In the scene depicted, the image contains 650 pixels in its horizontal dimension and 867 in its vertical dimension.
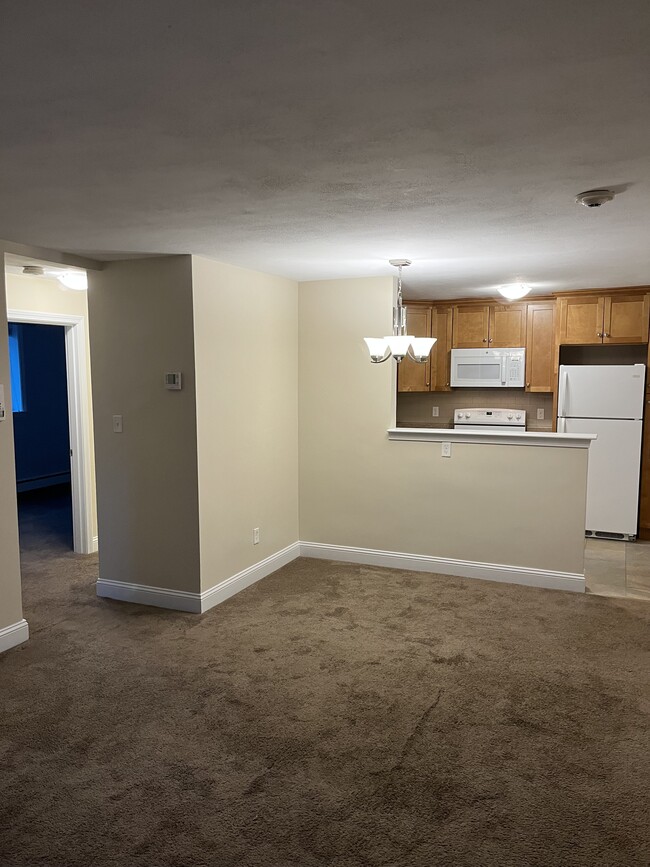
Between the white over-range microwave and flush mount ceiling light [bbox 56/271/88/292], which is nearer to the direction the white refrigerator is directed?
the flush mount ceiling light

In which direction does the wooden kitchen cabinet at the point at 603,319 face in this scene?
toward the camera

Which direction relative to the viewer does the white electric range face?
toward the camera

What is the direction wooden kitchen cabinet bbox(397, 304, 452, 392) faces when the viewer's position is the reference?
facing the viewer

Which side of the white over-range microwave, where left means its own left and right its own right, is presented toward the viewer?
front

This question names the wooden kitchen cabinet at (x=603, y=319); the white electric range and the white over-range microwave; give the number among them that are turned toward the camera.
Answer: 3

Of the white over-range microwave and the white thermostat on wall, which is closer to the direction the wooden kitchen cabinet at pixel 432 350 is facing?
the white thermostat on wall

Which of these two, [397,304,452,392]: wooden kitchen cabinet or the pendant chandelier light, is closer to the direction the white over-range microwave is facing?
the pendant chandelier light

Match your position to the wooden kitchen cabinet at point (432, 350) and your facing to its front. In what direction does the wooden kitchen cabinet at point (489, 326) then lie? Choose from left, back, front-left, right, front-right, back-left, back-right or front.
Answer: left

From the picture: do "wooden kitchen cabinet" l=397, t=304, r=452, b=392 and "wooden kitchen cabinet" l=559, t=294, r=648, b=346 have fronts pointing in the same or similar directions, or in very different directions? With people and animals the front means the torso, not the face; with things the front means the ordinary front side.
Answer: same or similar directions

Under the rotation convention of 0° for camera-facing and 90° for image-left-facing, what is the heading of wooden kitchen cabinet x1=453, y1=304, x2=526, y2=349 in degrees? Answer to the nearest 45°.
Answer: approximately 0°
